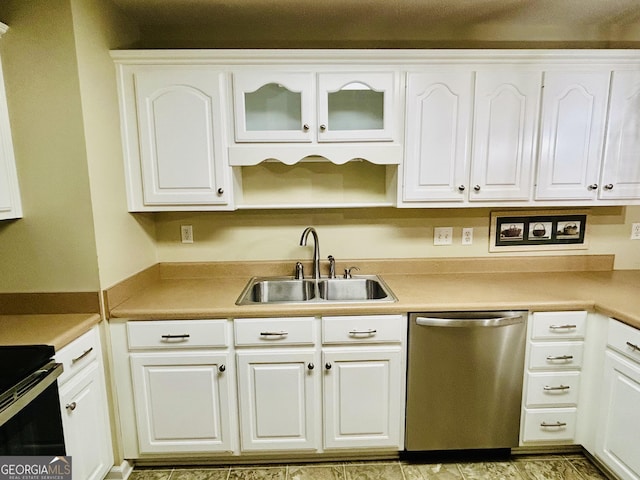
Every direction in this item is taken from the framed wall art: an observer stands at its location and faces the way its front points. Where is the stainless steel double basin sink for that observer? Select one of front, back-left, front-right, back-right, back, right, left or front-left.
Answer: front-right

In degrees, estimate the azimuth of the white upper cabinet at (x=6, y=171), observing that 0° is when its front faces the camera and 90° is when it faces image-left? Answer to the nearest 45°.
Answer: approximately 315°

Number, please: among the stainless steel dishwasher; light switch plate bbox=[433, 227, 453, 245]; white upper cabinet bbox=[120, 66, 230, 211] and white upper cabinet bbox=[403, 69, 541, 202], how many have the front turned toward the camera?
4

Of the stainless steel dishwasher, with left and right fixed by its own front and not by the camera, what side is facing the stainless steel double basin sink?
right

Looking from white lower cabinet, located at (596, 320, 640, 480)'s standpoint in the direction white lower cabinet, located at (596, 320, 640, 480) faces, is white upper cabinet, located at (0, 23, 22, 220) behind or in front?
in front

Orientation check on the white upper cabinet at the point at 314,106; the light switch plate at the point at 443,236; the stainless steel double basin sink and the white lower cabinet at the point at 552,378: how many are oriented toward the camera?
4

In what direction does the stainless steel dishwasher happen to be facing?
toward the camera

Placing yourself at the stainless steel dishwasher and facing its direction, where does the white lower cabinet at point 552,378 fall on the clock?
The white lower cabinet is roughly at 8 o'clock from the stainless steel dishwasher.

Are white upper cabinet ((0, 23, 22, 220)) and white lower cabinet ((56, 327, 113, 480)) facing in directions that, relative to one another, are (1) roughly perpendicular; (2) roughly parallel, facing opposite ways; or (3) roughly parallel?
roughly parallel

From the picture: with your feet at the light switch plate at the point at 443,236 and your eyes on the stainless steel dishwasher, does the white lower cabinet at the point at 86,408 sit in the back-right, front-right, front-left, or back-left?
front-right

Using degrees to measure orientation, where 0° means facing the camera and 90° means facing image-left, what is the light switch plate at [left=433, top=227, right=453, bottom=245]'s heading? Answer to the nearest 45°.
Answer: approximately 0°

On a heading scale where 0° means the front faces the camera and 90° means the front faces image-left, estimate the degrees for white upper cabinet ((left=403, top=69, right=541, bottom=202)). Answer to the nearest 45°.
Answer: approximately 0°

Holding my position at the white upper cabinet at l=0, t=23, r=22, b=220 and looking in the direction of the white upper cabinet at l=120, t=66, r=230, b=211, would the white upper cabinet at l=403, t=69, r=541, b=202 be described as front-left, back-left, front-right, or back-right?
front-right

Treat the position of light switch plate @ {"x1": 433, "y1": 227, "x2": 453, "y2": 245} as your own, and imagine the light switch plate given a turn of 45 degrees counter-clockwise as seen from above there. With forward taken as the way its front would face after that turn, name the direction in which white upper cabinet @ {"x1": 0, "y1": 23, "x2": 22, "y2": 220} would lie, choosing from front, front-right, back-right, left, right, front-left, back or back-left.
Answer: right
